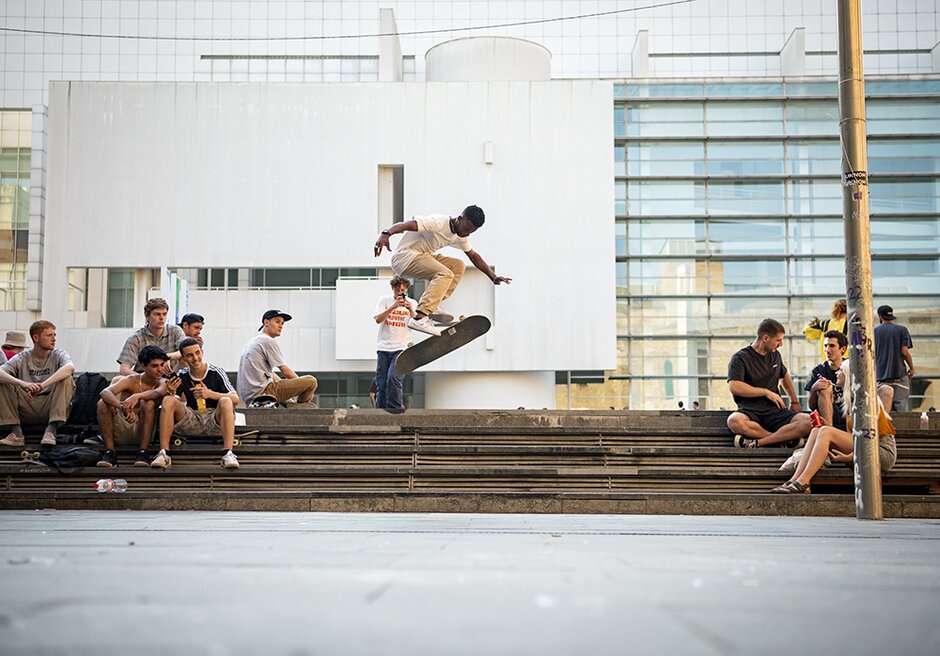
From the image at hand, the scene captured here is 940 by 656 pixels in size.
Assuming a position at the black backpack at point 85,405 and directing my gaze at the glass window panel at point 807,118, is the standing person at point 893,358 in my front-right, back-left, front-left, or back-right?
front-right

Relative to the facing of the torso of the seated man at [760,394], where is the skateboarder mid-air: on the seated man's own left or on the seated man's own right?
on the seated man's own right

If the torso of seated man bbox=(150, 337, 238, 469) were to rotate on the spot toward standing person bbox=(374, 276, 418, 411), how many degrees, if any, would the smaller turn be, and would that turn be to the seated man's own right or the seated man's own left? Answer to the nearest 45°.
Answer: approximately 135° to the seated man's own left

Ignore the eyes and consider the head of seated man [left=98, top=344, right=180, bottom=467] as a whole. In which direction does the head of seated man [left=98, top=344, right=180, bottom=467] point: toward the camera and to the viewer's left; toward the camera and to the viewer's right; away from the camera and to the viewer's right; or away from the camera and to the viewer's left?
toward the camera and to the viewer's right

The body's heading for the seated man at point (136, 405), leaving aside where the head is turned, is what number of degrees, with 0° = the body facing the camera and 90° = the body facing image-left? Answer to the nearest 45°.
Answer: approximately 0°

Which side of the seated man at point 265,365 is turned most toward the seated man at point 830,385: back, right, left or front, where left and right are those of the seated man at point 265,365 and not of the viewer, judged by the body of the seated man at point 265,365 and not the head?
front

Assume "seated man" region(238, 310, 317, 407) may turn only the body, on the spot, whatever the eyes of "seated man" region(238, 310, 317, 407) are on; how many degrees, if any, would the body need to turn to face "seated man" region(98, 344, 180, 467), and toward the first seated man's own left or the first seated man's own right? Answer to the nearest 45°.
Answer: approximately 135° to the first seated man's own right

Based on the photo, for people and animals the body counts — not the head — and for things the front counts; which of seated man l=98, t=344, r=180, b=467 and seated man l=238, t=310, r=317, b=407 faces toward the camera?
seated man l=98, t=344, r=180, b=467

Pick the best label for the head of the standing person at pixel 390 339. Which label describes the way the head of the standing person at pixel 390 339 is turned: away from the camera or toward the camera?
toward the camera

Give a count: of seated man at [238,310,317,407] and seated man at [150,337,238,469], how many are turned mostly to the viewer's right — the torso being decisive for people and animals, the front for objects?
1

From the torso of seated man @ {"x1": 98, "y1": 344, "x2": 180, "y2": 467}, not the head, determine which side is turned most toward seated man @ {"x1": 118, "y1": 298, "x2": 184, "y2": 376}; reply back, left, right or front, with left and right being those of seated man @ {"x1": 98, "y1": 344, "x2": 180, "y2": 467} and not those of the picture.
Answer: back

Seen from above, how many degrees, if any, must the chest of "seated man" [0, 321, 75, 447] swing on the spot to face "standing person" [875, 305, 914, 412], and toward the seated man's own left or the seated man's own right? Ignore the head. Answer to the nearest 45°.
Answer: approximately 90° to the seated man's own left

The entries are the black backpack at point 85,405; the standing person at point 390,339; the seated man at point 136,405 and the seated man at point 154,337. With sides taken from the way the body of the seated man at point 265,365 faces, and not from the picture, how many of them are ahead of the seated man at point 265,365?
1

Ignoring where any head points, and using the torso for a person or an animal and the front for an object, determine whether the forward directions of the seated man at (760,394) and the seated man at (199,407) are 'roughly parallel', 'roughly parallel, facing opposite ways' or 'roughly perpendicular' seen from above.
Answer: roughly parallel

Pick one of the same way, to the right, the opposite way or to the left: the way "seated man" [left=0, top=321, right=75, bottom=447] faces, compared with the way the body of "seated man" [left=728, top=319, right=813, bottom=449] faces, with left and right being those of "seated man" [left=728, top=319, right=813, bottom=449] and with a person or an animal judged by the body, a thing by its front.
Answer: the same way

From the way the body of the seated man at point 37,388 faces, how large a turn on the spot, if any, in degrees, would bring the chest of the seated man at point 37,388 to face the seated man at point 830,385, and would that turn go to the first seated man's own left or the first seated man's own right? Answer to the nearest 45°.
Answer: approximately 90° to the first seated man's own left

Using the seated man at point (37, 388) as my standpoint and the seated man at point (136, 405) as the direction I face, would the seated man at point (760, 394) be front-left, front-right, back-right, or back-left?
front-left

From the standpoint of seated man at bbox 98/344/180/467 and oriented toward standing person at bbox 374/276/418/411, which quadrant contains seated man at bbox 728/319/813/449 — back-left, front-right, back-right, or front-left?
front-right

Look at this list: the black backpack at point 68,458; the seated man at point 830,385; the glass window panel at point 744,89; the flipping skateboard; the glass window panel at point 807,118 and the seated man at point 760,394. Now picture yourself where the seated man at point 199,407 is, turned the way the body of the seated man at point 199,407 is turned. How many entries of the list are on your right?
1

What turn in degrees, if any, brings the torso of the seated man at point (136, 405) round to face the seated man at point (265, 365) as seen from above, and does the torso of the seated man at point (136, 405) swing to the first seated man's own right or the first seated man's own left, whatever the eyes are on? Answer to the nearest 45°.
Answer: approximately 135° to the first seated man's own left

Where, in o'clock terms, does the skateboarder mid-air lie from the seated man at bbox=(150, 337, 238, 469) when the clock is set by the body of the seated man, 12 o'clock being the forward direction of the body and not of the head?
The skateboarder mid-air is roughly at 9 o'clock from the seated man.
